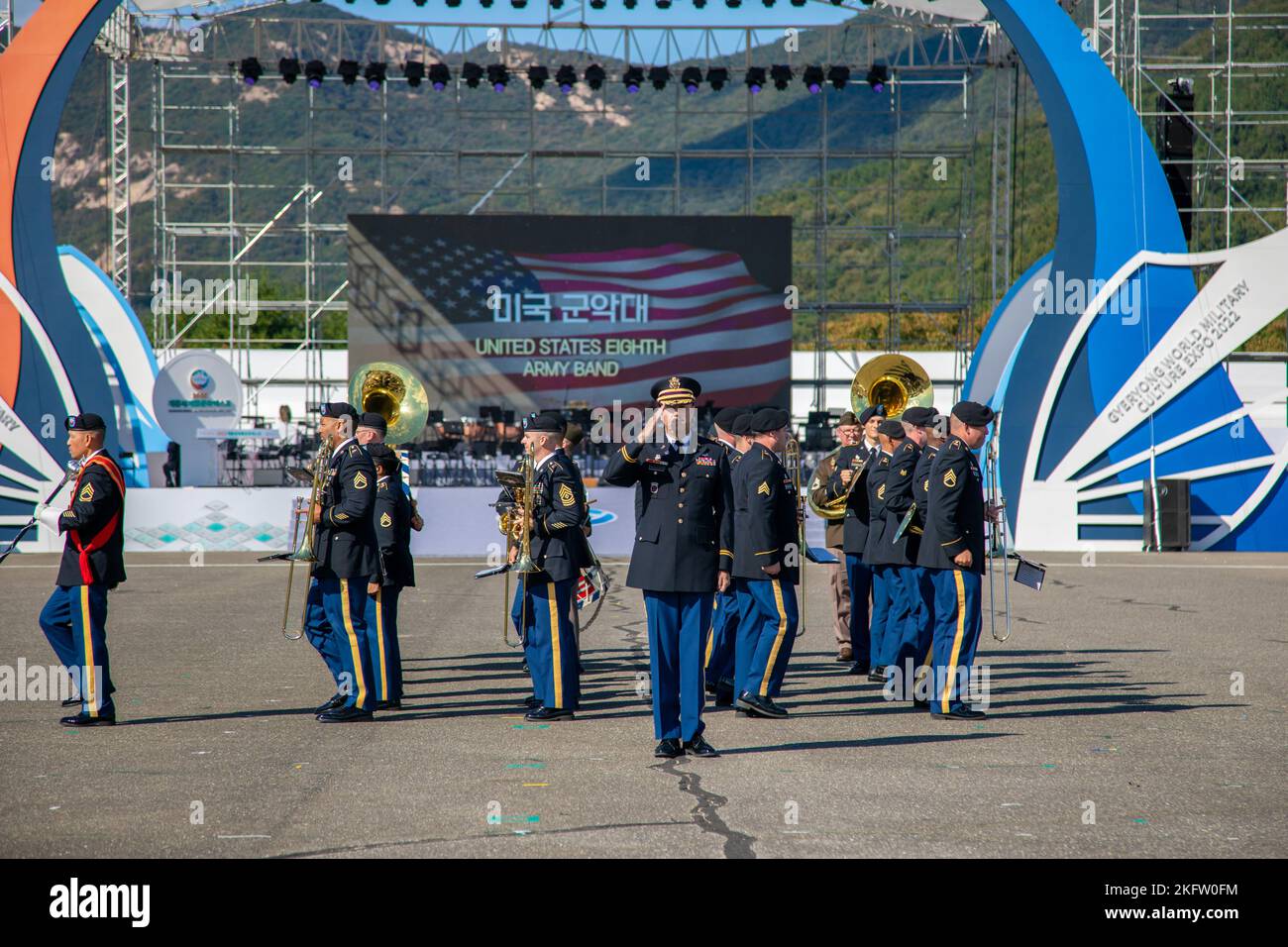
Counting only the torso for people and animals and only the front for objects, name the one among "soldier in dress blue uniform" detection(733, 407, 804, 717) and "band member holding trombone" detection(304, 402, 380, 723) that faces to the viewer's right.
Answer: the soldier in dress blue uniform

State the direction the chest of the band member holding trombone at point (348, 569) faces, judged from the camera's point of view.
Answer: to the viewer's left

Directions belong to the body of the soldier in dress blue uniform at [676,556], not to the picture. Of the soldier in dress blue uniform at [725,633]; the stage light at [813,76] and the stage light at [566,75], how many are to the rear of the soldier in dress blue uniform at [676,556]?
3

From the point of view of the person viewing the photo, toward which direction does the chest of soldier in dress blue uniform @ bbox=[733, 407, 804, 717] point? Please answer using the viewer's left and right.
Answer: facing to the right of the viewer

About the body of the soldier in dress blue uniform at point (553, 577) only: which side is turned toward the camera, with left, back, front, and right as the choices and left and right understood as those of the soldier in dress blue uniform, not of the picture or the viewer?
left

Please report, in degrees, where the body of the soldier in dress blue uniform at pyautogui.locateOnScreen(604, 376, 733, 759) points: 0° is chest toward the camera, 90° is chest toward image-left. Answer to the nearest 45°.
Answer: approximately 0°

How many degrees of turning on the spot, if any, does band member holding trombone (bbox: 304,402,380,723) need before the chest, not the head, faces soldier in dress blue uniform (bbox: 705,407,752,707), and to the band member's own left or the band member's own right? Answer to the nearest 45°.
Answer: approximately 180°

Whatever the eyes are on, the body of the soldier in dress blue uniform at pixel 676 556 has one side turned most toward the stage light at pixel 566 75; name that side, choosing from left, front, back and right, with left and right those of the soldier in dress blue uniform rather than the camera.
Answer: back
